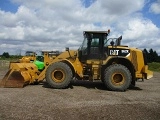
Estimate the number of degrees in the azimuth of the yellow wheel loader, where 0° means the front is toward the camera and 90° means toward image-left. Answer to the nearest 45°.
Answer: approximately 90°
